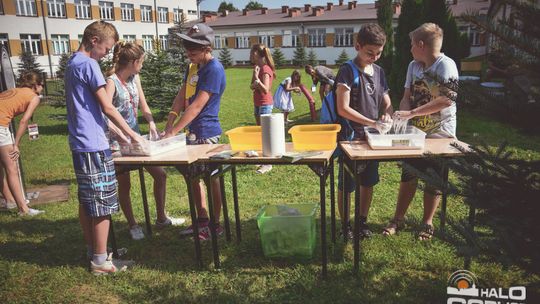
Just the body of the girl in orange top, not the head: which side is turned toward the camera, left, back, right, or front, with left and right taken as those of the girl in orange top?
right

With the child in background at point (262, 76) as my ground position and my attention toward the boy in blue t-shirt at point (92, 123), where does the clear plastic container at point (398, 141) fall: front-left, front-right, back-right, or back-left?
front-left

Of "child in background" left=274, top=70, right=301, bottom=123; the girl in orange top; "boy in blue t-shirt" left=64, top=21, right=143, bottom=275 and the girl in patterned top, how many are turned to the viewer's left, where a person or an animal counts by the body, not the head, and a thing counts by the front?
0

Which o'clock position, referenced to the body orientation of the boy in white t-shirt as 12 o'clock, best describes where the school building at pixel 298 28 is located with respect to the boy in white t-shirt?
The school building is roughly at 4 o'clock from the boy in white t-shirt.

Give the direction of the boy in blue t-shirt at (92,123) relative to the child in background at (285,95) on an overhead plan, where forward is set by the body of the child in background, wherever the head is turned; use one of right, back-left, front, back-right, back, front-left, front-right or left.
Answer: right

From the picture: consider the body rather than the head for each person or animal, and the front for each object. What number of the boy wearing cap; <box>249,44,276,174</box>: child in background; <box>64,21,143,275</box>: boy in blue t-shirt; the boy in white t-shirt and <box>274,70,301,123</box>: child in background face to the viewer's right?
2

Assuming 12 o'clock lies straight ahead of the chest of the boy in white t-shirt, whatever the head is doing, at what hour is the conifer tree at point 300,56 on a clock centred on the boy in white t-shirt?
The conifer tree is roughly at 4 o'clock from the boy in white t-shirt.

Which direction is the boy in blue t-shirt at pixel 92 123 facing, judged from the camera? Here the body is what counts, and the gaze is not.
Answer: to the viewer's right

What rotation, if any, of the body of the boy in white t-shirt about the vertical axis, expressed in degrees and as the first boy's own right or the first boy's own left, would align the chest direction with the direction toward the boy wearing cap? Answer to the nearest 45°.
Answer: approximately 45° to the first boy's own right

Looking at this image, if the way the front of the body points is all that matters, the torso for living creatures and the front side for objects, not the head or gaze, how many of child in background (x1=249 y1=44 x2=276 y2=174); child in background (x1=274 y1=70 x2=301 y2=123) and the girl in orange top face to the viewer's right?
2

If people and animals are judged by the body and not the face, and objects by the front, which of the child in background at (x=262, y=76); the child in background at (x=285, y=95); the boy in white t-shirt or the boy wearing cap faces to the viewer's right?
the child in background at (x=285, y=95)

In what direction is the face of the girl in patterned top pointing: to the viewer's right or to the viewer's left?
to the viewer's right
